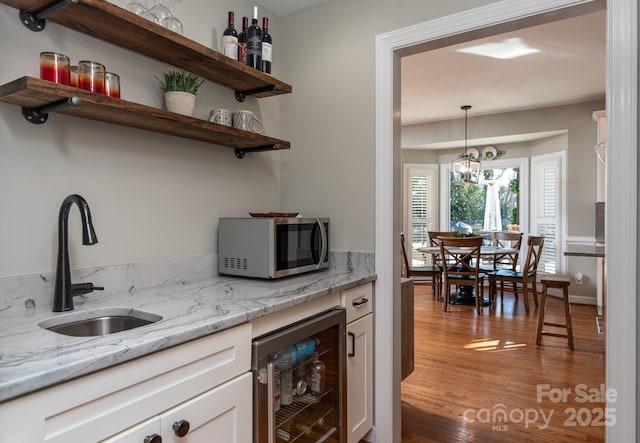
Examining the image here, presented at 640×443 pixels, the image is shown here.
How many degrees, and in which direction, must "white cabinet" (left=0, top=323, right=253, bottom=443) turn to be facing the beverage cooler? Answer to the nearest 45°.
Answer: approximately 90° to its left

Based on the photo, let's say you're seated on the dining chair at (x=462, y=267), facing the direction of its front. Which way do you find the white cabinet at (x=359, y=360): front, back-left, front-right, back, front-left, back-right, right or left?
back

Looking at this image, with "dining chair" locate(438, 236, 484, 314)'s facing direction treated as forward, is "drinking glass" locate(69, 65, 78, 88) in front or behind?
behind

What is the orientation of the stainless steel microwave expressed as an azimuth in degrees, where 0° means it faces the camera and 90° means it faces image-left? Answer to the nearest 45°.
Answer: approximately 315°

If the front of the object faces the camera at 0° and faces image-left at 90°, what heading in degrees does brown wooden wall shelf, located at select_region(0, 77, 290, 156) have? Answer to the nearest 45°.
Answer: approximately 315°

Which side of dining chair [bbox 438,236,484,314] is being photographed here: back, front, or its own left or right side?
back

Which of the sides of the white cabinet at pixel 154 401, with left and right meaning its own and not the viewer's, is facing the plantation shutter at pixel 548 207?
left

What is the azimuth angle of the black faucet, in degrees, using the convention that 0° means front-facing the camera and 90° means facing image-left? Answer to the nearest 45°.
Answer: approximately 315°

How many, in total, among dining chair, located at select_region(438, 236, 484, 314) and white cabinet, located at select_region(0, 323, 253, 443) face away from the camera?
1

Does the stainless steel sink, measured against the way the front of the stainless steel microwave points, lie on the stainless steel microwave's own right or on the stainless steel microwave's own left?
on the stainless steel microwave's own right

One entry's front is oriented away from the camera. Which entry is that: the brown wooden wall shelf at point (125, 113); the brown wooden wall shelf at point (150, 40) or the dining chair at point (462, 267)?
the dining chair

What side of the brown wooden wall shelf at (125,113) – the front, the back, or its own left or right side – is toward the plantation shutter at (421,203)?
left
